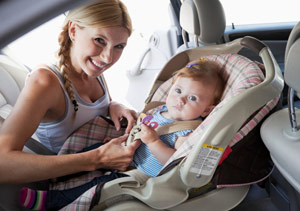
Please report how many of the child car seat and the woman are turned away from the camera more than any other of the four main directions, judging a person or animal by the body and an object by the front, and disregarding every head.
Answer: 0

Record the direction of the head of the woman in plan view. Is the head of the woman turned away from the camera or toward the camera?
toward the camera

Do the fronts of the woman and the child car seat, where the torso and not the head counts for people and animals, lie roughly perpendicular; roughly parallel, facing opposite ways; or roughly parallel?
roughly perpendicular

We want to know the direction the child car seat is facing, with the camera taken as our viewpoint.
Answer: facing the viewer and to the left of the viewer
